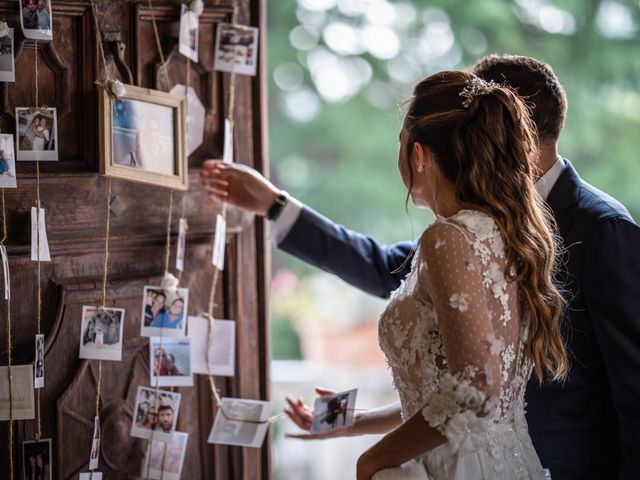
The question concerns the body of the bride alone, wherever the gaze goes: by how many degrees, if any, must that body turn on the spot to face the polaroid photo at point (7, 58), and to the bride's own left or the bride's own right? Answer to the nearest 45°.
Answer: approximately 45° to the bride's own left

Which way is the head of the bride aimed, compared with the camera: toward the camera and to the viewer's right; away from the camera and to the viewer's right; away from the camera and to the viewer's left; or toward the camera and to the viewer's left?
away from the camera and to the viewer's left

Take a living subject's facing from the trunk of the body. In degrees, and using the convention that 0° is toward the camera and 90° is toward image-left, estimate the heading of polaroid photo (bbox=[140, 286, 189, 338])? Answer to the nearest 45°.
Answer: approximately 0°

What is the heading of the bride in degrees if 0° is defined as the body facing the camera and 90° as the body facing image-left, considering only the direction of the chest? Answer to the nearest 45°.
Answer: approximately 135°

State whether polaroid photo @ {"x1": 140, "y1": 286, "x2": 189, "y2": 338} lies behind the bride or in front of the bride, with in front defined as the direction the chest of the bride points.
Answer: in front

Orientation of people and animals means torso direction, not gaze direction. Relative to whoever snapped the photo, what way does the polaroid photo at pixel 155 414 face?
facing the viewer

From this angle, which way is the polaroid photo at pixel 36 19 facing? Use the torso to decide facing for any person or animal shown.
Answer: toward the camera

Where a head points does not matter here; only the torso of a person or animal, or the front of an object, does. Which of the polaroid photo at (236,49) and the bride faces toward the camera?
the polaroid photo

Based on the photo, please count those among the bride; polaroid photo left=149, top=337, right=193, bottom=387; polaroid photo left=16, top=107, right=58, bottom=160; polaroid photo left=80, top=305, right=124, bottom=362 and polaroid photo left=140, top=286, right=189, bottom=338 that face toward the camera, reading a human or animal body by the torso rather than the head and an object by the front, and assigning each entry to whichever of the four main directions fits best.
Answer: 4

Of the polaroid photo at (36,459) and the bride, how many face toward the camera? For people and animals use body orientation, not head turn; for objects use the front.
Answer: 1

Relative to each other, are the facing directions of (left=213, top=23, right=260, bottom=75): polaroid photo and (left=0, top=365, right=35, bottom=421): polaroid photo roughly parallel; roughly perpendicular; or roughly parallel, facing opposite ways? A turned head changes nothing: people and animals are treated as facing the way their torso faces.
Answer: roughly parallel

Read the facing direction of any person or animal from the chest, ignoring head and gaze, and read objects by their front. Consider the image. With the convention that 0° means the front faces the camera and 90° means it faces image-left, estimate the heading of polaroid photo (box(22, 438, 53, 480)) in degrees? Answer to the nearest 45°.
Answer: approximately 0°
